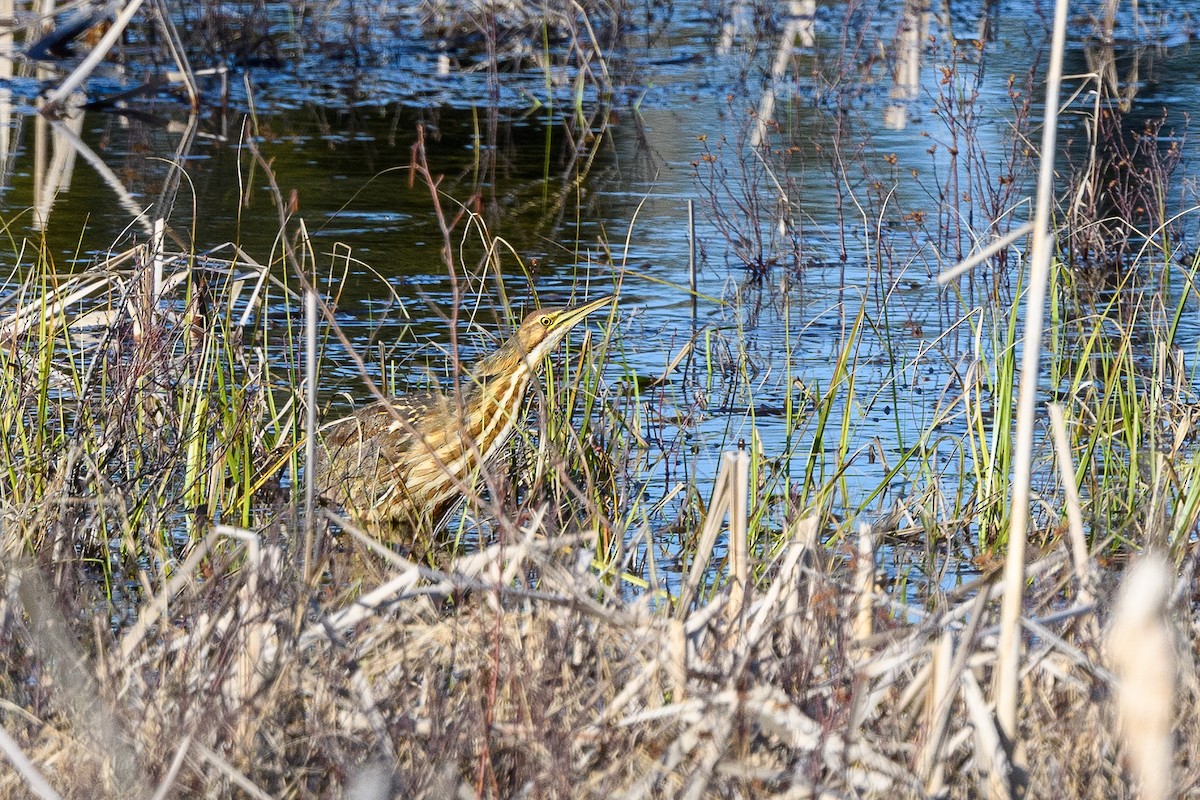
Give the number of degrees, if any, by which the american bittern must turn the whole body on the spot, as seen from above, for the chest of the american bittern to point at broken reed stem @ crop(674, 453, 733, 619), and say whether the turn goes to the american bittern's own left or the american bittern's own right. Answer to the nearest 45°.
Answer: approximately 90° to the american bittern's own right

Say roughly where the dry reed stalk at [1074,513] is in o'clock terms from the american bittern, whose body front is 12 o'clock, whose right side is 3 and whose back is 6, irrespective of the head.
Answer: The dry reed stalk is roughly at 2 o'clock from the american bittern.

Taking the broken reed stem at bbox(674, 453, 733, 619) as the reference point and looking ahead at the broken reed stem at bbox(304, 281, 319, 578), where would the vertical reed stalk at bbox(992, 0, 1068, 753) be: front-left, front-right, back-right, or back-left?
back-left

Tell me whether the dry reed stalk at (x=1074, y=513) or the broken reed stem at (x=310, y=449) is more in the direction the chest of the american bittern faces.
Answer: the dry reed stalk

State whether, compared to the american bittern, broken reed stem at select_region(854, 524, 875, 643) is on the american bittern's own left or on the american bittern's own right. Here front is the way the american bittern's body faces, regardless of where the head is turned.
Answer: on the american bittern's own right

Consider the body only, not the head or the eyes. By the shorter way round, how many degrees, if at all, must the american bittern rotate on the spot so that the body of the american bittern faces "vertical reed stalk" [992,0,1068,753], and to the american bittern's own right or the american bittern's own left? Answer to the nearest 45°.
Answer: approximately 90° to the american bittern's own right

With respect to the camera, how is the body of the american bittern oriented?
to the viewer's right

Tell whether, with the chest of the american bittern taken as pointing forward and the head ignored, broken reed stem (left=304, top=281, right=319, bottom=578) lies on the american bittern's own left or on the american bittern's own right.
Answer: on the american bittern's own right
